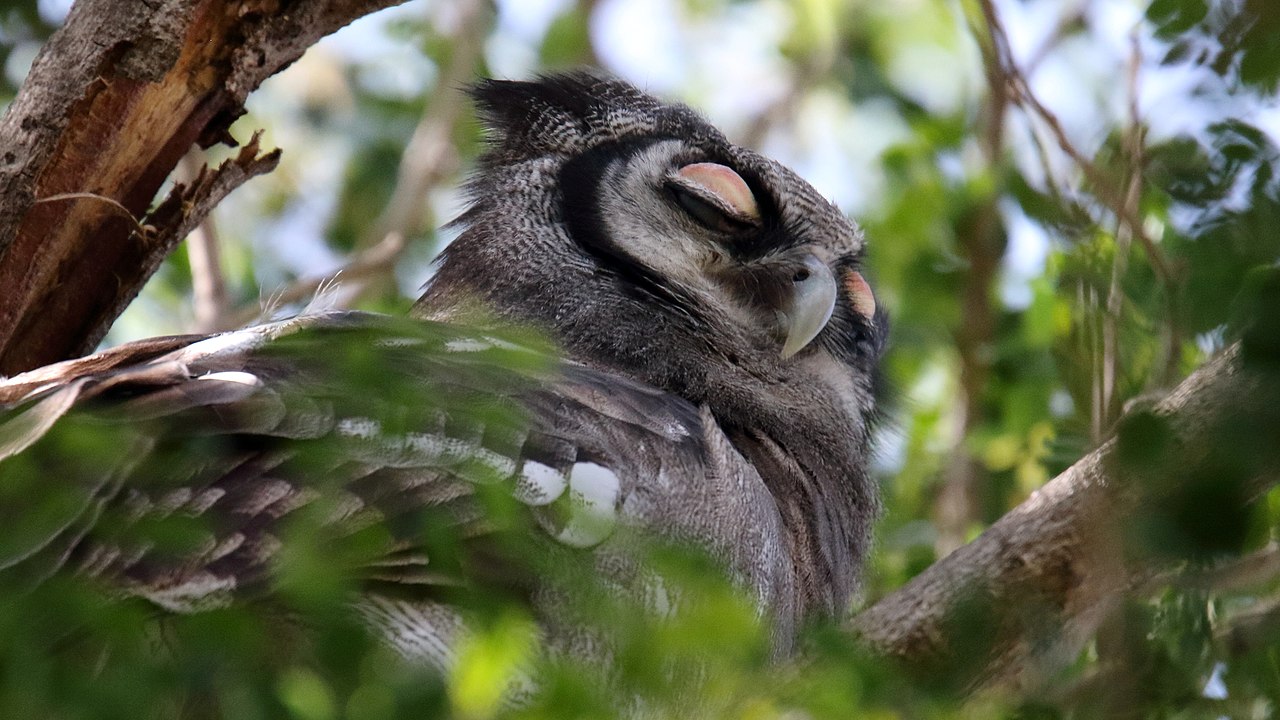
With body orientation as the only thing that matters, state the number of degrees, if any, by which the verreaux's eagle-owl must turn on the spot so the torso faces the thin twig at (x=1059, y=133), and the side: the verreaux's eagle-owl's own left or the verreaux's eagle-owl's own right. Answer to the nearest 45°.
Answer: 0° — it already faces it

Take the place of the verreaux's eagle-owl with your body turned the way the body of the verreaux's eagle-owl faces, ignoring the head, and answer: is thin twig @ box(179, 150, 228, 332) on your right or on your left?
on your left

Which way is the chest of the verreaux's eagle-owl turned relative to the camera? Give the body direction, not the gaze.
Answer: to the viewer's right

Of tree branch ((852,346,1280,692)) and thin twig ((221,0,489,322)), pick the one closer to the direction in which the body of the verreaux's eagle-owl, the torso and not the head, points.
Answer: the tree branch

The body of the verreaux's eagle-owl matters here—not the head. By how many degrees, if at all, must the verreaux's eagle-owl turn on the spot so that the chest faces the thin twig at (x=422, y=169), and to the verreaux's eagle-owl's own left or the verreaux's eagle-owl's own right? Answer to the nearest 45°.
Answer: approximately 90° to the verreaux's eagle-owl's own left

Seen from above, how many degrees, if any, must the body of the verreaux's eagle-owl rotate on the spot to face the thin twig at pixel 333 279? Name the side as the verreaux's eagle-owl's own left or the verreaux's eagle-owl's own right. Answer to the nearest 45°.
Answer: approximately 90° to the verreaux's eagle-owl's own left

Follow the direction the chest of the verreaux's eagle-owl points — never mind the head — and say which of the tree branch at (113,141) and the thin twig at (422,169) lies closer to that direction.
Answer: the thin twig
